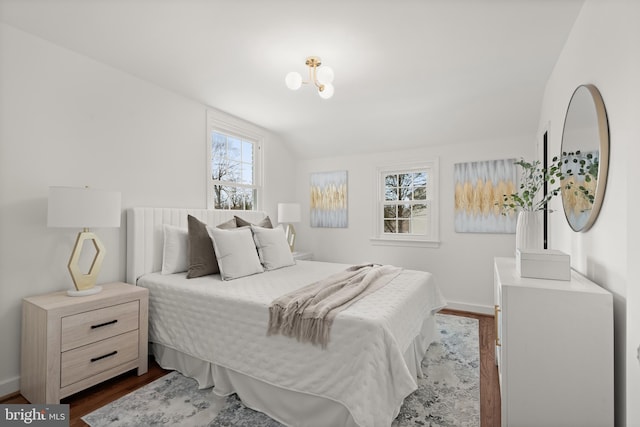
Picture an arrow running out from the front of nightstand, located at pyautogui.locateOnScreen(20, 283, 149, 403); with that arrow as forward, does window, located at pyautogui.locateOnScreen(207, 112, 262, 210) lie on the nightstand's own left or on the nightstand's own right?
on the nightstand's own left

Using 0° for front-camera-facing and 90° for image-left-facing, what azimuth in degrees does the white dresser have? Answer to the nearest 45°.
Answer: approximately 90°

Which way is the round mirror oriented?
to the viewer's left

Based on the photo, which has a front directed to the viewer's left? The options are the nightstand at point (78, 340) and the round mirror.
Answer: the round mirror

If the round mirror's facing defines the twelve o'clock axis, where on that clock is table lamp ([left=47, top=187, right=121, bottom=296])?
The table lamp is roughly at 11 o'clock from the round mirror.

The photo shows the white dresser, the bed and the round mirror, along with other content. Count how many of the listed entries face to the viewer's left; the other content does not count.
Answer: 2

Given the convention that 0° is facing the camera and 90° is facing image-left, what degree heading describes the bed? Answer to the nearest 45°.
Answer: approximately 315°

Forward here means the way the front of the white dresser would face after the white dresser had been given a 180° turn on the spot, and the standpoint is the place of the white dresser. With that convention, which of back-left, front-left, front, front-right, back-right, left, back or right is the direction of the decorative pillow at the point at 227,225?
back

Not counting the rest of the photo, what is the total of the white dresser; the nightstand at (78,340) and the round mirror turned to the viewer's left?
2
